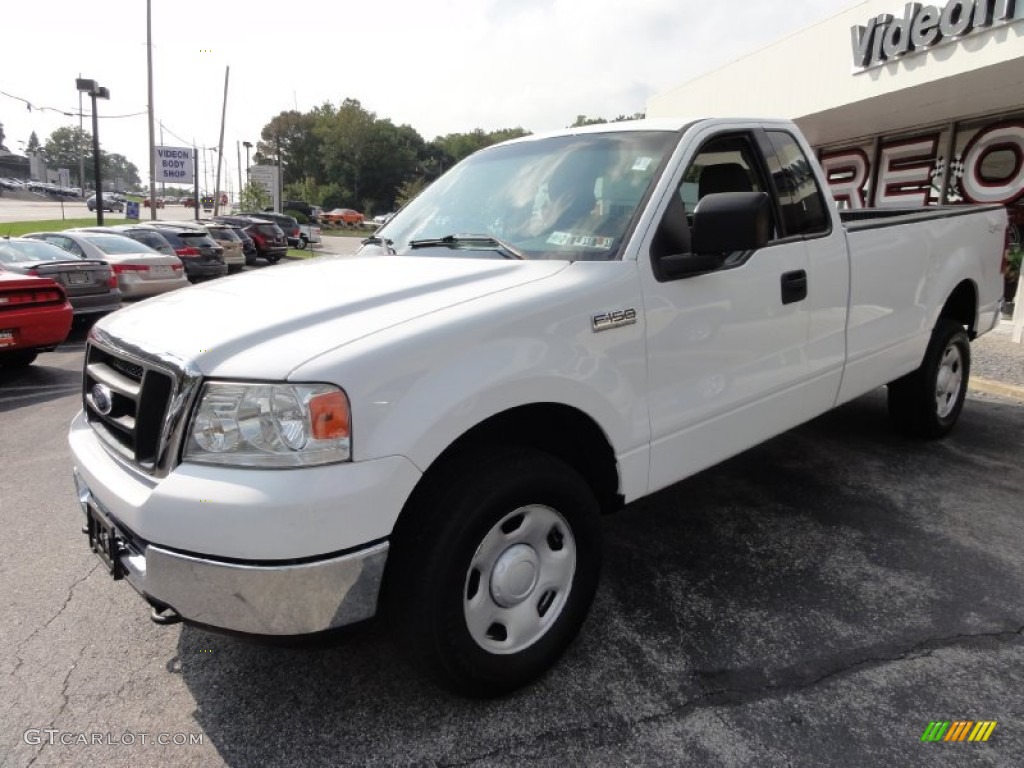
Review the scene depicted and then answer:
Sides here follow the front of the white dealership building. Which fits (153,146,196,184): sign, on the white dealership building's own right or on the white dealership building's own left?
on the white dealership building's own right

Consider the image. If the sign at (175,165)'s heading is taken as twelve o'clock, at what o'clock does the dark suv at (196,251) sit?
The dark suv is roughly at 12 o'clock from the sign.

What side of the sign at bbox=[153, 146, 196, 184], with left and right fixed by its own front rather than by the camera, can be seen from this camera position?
front

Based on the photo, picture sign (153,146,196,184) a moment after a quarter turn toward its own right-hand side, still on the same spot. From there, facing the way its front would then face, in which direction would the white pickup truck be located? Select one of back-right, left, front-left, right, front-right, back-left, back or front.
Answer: left

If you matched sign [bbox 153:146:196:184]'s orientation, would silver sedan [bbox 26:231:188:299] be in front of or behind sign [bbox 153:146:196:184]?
in front

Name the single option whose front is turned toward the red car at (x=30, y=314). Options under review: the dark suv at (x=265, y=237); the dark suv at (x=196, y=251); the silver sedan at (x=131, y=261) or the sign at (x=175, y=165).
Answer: the sign

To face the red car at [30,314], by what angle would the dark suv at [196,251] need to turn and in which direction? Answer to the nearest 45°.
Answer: approximately 135° to its left

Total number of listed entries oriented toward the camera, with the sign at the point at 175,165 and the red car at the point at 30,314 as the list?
1

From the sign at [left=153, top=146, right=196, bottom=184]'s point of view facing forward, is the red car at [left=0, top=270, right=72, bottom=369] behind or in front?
in front

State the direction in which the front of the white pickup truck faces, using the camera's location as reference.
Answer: facing the viewer and to the left of the viewer

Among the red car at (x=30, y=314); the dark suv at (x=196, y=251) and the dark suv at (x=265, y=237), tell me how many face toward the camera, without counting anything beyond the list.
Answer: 0
